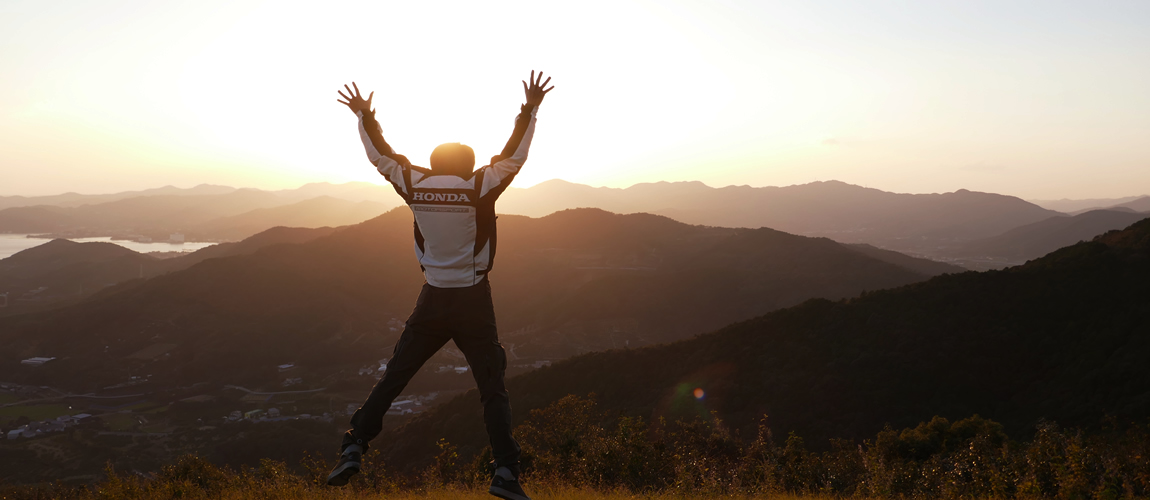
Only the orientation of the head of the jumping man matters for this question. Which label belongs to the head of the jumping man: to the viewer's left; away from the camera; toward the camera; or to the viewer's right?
away from the camera

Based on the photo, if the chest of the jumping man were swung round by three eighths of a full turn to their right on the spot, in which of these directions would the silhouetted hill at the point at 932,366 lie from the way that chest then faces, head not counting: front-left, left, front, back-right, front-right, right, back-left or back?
left

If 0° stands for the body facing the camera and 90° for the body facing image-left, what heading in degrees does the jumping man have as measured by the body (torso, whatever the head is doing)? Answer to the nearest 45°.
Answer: approximately 180°
